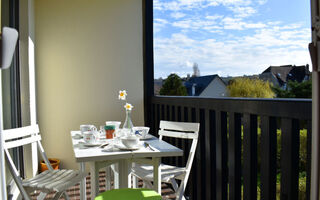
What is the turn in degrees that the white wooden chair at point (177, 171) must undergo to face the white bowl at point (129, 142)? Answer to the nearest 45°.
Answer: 0° — it already faces it

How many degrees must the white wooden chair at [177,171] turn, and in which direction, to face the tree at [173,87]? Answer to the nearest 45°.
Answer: approximately 135° to its right

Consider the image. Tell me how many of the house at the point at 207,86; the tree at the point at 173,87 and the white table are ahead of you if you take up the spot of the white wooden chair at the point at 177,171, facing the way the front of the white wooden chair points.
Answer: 1

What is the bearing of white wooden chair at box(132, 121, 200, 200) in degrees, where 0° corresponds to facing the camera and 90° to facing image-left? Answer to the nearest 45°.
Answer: approximately 45°

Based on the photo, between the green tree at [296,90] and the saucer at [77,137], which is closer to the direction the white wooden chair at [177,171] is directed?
the saucer

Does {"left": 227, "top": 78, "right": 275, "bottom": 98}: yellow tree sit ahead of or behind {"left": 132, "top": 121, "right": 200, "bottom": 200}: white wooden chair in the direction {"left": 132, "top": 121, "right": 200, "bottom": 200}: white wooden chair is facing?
behind

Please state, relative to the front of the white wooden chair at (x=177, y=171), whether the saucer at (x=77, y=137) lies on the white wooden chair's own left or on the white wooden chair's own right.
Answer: on the white wooden chair's own right
